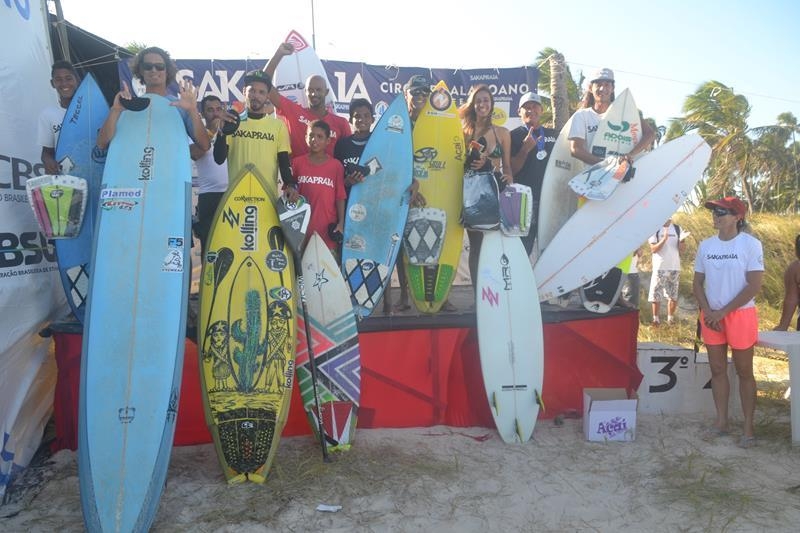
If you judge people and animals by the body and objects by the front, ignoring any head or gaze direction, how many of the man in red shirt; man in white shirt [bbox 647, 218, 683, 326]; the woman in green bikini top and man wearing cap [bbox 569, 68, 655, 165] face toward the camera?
4

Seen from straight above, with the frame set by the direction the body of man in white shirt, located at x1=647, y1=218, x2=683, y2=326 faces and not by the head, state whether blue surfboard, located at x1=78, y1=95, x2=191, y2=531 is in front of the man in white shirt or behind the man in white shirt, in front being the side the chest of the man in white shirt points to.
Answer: in front

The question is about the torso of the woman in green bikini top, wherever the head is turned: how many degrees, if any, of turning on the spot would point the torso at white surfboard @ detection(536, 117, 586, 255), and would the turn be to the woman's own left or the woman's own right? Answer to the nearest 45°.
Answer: approximately 135° to the woman's own left

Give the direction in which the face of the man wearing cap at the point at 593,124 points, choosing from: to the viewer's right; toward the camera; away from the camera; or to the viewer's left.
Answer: toward the camera

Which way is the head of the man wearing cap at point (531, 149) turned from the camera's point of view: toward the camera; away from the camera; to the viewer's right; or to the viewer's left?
toward the camera

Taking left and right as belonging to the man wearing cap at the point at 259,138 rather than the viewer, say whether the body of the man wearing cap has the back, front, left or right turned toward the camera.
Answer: front

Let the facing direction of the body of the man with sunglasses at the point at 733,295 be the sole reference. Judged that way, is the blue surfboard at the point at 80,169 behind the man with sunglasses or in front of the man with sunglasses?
in front

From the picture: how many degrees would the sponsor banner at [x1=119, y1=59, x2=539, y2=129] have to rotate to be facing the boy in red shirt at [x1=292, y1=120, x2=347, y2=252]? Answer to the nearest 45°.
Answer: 0° — it already faces them

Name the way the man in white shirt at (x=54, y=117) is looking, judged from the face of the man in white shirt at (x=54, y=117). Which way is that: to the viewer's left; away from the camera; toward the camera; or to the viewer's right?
toward the camera

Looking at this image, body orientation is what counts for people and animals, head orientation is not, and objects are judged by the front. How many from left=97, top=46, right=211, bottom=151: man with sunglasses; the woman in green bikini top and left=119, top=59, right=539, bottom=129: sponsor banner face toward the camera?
3

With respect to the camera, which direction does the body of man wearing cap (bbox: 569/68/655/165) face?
toward the camera

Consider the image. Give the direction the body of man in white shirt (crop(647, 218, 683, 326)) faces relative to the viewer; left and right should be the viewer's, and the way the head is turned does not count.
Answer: facing the viewer
